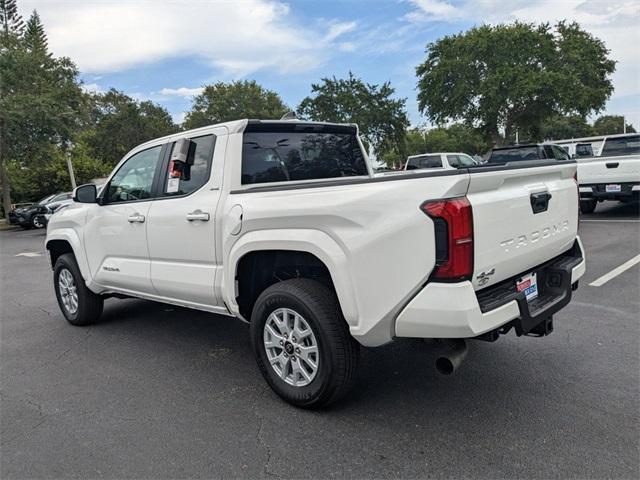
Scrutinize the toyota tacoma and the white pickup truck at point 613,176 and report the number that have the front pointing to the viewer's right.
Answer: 0

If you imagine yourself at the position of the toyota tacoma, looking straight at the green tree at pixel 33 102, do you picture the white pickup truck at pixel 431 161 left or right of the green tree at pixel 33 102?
right

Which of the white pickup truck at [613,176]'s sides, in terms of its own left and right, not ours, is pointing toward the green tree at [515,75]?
front

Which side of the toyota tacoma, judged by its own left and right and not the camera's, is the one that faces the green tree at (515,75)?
right

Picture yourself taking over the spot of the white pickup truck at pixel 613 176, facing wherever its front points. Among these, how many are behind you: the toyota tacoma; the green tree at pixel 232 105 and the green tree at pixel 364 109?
1

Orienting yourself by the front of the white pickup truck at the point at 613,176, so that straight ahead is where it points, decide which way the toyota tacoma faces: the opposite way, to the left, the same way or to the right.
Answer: to the left

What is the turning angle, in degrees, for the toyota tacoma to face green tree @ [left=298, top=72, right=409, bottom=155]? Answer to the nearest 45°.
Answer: approximately 45° to its right

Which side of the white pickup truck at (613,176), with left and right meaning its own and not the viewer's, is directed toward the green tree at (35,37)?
left

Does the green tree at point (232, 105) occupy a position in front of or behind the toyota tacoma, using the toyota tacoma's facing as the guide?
in front

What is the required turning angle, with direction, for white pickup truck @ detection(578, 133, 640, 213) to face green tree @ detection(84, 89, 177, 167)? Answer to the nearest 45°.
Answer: approximately 45° to its left

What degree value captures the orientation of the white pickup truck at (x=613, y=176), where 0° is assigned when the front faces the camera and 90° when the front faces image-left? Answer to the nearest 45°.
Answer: approximately 180°

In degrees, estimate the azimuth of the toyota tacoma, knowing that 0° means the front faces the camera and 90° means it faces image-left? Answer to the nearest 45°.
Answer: approximately 135°

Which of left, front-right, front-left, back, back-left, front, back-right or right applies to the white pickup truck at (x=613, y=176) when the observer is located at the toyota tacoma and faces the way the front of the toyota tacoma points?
right
